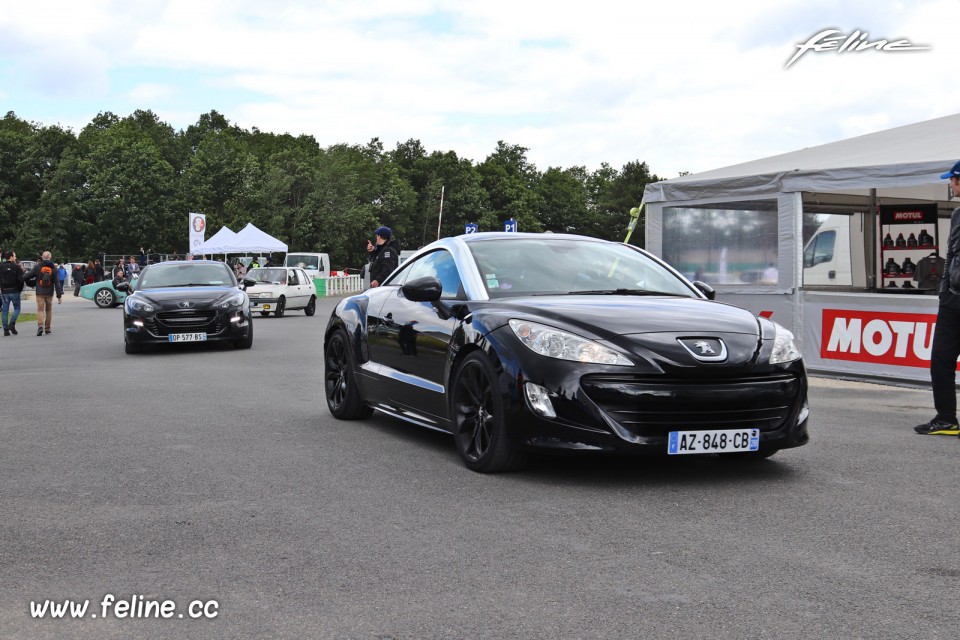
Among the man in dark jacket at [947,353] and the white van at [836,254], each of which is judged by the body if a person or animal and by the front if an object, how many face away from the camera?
0

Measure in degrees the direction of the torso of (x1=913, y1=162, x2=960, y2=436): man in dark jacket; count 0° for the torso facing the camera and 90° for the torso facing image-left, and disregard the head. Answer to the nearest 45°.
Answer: approximately 90°

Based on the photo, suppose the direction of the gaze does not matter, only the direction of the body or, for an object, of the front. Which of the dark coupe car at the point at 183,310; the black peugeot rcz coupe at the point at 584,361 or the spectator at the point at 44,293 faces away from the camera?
the spectator

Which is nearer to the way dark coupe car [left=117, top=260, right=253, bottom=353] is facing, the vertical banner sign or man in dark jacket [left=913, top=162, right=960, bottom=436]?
the man in dark jacket

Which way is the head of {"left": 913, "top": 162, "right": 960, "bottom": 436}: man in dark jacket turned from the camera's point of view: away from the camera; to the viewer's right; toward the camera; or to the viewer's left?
to the viewer's left

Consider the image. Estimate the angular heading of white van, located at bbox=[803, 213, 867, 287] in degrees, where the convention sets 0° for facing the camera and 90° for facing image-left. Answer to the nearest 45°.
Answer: approximately 90°

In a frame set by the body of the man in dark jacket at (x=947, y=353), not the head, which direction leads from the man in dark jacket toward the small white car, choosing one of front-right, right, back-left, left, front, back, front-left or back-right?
front-right

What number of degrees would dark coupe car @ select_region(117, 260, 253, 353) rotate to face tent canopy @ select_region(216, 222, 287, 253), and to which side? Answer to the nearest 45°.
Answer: approximately 180°
